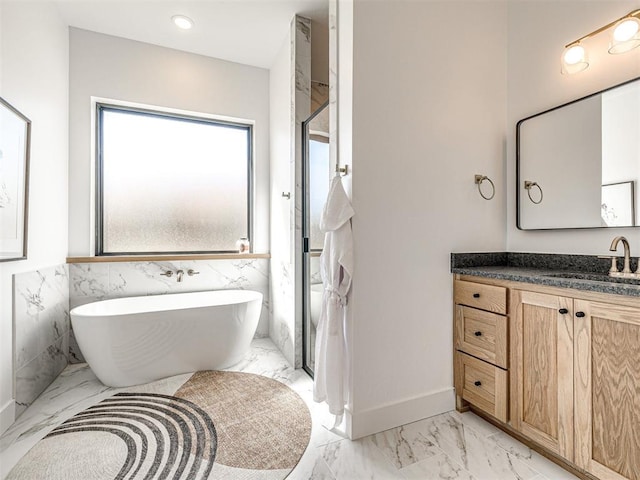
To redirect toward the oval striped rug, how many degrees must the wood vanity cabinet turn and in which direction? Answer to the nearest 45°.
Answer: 0° — it already faces it

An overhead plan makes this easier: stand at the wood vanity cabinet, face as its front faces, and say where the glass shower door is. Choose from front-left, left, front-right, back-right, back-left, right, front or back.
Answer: front-right

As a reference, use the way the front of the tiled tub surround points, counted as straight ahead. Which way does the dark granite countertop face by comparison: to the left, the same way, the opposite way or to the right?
to the right

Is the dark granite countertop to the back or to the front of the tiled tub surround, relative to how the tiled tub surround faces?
to the front

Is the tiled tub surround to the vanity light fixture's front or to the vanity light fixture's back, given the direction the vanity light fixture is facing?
to the front

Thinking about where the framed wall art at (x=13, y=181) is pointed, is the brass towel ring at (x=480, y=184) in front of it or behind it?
in front

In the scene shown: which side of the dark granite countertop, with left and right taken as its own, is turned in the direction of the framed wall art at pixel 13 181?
front

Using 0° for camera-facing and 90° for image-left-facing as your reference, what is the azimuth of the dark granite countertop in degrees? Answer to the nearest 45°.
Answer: approximately 45°

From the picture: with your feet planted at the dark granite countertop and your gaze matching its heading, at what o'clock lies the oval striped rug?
The oval striped rug is roughly at 12 o'clock from the dark granite countertop.

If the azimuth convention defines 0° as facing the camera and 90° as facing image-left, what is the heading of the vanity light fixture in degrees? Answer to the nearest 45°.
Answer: approximately 45°

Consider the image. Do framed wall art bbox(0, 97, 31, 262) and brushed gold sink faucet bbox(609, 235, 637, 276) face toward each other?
yes

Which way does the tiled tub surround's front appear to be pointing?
toward the camera

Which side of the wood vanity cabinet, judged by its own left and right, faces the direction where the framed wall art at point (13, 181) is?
front
